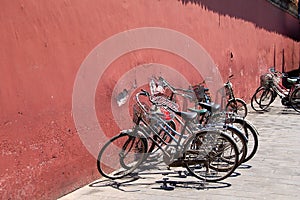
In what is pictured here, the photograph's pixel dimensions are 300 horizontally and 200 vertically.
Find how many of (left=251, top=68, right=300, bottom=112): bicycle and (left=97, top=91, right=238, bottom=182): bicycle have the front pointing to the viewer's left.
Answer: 2

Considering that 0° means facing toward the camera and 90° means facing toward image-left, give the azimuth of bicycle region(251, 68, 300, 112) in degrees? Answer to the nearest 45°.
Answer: approximately 90°

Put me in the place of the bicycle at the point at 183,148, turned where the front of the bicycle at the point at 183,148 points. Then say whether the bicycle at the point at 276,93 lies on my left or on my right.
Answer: on my right

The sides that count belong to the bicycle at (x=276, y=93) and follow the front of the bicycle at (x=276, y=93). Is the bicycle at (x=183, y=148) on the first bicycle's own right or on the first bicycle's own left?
on the first bicycle's own left

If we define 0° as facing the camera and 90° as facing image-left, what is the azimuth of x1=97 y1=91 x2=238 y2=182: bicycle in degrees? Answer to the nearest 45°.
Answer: approximately 90°
